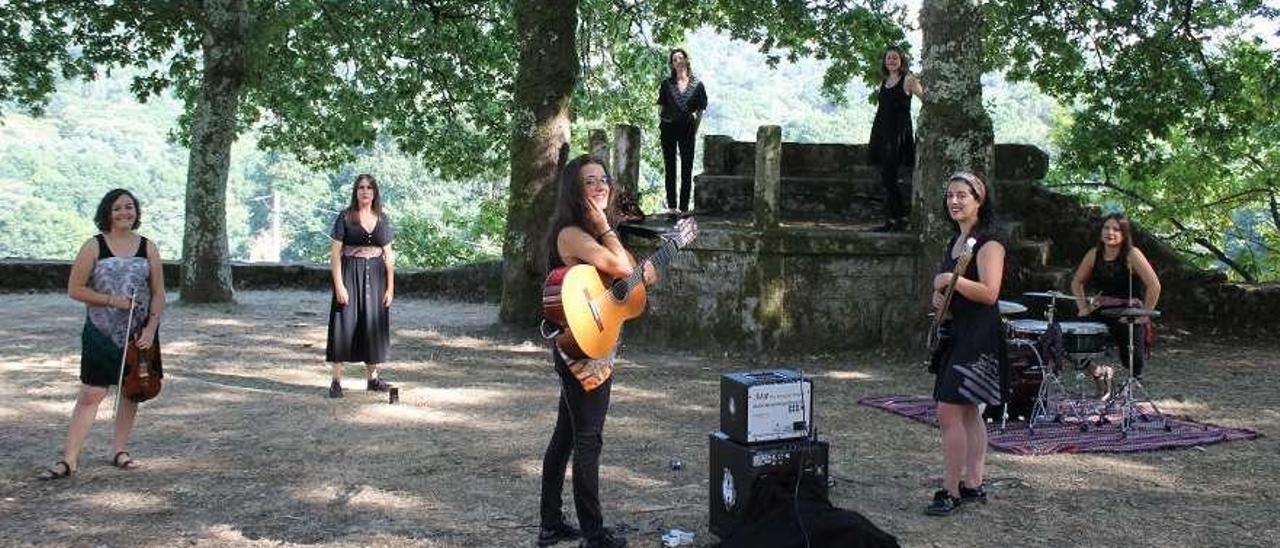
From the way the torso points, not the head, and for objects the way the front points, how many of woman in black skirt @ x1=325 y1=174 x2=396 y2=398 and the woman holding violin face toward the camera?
2

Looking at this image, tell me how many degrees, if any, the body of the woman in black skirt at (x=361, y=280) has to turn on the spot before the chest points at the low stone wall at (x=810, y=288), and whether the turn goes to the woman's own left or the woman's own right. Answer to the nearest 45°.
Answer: approximately 90° to the woman's own left

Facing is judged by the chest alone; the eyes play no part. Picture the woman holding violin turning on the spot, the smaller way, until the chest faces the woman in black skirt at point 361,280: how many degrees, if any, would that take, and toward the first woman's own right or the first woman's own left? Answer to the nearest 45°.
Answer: approximately 135° to the first woman's own left

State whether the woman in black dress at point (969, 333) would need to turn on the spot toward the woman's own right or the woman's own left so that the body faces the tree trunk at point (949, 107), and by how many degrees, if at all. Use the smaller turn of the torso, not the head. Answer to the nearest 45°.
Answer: approximately 135° to the woman's own right

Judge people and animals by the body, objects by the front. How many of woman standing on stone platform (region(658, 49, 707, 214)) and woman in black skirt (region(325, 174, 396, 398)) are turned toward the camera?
2

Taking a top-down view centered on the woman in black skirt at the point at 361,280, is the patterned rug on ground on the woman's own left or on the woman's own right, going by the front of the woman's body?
on the woman's own left

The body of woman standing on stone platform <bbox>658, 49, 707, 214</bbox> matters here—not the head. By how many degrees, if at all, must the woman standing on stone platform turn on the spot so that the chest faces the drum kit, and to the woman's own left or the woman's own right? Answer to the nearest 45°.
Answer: approximately 45° to the woman's own left
